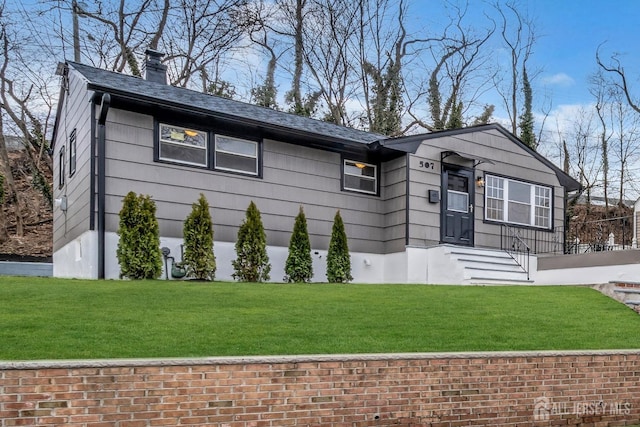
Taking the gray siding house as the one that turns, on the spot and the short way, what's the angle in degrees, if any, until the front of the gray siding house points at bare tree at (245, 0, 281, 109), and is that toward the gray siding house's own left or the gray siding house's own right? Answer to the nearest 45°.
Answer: approximately 135° to the gray siding house's own left

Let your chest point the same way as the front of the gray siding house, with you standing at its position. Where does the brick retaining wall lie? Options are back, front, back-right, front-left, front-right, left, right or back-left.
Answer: front-right

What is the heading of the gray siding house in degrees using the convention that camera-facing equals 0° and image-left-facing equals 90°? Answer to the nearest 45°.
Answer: approximately 315°

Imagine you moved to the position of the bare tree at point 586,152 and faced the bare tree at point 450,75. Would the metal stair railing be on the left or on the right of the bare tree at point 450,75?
left

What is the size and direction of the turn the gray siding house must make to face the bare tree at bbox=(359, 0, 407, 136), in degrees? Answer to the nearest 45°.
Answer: approximately 135° to its left

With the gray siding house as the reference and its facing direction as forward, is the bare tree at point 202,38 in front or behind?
behind

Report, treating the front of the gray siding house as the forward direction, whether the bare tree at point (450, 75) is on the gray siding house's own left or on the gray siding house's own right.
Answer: on the gray siding house's own left
